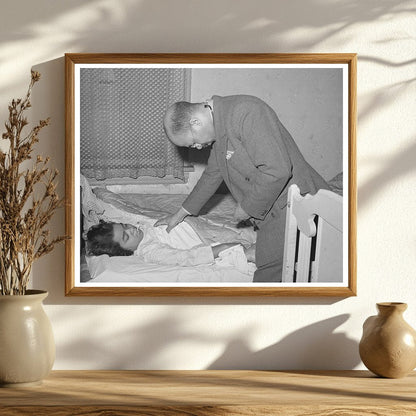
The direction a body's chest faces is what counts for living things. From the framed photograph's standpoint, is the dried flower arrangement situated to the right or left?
on its right

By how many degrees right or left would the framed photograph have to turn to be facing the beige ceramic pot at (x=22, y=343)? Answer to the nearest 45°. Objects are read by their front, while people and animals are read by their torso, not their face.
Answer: approximately 45° to its right

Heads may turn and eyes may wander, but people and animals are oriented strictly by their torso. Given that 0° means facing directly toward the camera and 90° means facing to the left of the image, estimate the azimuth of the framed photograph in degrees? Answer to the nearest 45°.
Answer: approximately 0°
